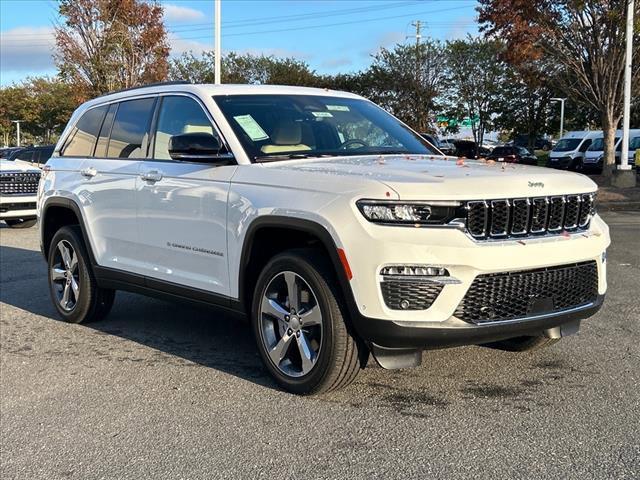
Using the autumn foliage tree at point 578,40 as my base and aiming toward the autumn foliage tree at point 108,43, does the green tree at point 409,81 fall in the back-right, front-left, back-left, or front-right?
front-right

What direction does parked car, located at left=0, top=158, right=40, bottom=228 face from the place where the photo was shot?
facing the viewer

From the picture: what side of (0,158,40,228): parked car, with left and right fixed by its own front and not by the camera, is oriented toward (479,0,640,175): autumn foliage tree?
left

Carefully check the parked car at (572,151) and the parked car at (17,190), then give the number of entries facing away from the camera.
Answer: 0

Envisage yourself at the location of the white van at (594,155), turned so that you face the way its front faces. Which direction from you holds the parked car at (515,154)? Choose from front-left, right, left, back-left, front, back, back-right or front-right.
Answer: right

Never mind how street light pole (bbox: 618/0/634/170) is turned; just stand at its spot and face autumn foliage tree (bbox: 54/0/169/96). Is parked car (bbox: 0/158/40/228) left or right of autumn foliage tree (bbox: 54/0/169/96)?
left

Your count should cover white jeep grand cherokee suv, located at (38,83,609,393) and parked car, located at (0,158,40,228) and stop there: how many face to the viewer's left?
0

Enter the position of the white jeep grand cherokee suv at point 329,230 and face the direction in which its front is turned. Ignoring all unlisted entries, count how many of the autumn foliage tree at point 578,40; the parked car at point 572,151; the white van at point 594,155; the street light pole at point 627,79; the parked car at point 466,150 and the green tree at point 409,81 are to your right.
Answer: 0

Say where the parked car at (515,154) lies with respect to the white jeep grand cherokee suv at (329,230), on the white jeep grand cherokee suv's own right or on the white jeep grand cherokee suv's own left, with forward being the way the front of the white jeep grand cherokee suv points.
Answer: on the white jeep grand cherokee suv's own left

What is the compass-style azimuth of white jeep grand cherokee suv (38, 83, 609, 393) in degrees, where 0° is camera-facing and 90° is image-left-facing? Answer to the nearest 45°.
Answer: approximately 315°

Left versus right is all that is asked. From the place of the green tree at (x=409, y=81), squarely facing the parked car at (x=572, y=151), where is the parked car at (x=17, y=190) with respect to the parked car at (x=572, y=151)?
right

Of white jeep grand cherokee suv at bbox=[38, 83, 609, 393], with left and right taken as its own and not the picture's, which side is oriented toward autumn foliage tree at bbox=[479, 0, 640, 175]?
left

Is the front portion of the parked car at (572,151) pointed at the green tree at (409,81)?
no

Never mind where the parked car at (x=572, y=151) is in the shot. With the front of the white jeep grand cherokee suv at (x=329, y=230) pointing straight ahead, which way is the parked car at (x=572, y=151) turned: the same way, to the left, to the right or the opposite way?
to the right

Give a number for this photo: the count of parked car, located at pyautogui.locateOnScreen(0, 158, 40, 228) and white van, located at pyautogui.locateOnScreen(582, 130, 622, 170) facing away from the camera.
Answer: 0
